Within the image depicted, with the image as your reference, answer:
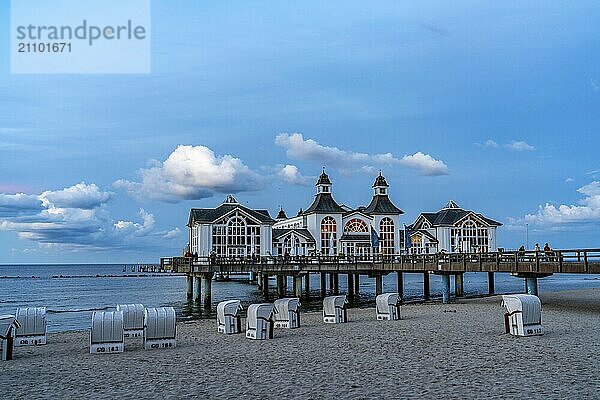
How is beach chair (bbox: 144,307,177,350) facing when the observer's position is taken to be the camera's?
facing away from the viewer

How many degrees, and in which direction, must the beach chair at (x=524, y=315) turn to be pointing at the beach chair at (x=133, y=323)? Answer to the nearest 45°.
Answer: approximately 45° to its left

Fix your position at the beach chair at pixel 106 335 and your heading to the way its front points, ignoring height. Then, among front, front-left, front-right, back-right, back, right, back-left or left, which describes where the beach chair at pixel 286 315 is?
front-right

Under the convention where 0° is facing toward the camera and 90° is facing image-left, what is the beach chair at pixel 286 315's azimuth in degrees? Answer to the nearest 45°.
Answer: approximately 225°

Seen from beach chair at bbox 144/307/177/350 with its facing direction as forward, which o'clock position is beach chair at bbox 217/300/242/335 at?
beach chair at bbox 217/300/242/335 is roughly at 1 o'clock from beach chair at bbox 144/307/177/350.

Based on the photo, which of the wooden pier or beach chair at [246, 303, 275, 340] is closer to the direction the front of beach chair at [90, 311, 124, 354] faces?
the wooden pier

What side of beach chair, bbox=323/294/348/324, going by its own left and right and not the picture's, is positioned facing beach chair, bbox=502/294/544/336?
right

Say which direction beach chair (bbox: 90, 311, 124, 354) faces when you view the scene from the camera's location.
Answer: facing away from the viewer

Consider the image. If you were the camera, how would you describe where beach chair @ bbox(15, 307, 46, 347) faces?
facing away from the viewer
